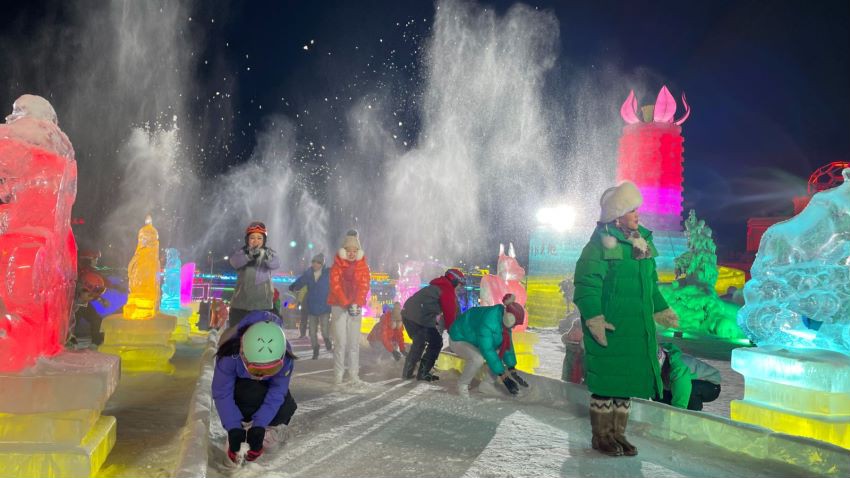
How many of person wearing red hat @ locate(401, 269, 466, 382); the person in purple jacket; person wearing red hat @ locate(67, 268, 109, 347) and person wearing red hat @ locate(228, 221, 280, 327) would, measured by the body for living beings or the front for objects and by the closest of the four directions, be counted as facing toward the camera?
2

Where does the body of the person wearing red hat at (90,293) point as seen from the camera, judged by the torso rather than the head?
to the viewer's right

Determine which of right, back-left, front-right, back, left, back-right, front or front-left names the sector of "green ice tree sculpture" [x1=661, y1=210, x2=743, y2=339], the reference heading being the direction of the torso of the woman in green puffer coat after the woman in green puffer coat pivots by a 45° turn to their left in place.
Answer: left

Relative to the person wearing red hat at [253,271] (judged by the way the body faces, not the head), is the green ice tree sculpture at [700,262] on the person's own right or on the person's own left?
on the person's own left

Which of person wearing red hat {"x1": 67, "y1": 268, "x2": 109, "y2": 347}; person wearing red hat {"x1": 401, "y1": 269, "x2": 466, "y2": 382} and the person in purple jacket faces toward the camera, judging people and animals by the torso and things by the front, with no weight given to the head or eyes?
the person in purple jacket

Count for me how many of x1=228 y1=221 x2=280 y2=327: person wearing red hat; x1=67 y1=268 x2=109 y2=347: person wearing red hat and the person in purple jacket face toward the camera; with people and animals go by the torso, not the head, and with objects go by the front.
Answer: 2

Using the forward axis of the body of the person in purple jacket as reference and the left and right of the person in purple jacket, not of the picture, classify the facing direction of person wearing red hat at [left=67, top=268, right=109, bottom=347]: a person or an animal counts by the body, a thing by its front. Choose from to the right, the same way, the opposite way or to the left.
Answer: to the left

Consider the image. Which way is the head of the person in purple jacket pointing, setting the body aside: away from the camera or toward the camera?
toward the camera

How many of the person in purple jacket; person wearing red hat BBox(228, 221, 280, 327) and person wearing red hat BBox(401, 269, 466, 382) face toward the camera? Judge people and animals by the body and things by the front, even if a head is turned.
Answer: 2

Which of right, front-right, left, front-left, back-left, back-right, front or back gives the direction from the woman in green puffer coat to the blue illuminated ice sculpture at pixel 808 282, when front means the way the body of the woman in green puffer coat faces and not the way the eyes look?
left

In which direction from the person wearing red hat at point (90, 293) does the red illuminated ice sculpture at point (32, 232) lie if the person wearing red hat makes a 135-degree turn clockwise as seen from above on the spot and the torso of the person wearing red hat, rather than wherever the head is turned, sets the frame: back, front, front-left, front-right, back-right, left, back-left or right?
front-left

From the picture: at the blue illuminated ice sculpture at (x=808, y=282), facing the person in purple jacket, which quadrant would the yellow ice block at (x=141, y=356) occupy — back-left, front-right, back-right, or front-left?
front-right

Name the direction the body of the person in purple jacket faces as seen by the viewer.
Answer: toward the camera
